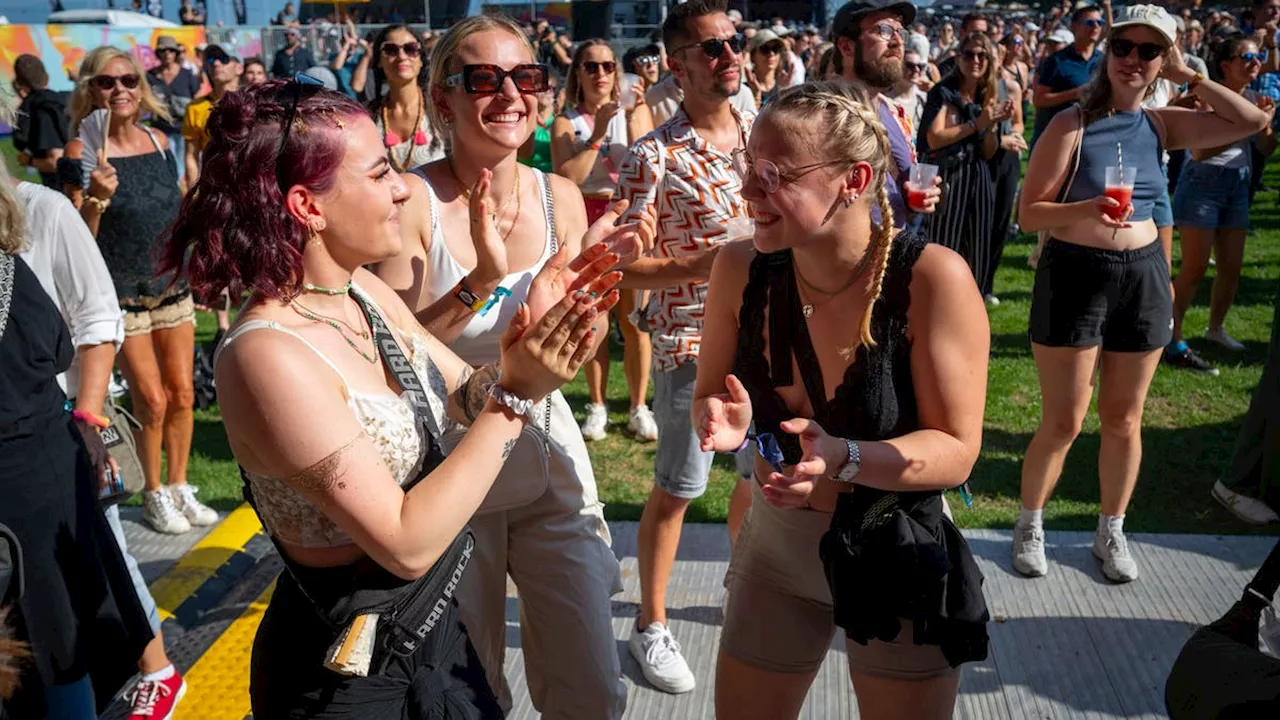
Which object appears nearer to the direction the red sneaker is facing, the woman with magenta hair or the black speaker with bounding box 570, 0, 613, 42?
the woman with magenta hair

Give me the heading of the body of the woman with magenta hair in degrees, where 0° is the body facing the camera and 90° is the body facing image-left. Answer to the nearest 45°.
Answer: approximately 315°

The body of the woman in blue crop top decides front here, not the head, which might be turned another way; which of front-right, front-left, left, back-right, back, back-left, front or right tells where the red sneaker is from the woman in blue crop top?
front-right

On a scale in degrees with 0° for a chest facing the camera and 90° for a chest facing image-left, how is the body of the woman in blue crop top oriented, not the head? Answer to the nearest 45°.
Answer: approximately 0°

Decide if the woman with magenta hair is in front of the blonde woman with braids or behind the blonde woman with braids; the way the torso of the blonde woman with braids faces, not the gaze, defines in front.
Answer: in front

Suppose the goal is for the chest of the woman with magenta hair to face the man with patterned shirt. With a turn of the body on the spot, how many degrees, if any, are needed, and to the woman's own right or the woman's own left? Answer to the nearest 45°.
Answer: approximately 90° to the woman's own left

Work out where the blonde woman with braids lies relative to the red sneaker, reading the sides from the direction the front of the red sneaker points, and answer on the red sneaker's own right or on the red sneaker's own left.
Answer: on the red sneaker's own left

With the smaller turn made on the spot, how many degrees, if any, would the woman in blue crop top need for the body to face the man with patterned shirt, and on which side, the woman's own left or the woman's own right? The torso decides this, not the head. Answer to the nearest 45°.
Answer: approximately 45° to the woman's own right

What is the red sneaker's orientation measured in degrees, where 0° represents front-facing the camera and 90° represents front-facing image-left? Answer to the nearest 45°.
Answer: approximately 45°

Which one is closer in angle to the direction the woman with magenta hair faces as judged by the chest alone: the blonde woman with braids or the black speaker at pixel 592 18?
the blonde woman with braids

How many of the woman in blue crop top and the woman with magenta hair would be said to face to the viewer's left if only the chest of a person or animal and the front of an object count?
0

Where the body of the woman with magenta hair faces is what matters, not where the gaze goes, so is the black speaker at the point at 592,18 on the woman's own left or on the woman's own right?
on the woman's own left

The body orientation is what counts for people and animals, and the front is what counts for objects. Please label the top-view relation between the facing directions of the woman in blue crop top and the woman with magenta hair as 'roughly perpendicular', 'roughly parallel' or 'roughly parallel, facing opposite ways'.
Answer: roughly perpendicular

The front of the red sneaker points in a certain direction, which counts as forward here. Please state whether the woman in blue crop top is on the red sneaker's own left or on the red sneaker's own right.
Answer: on the red sneaker's own left
